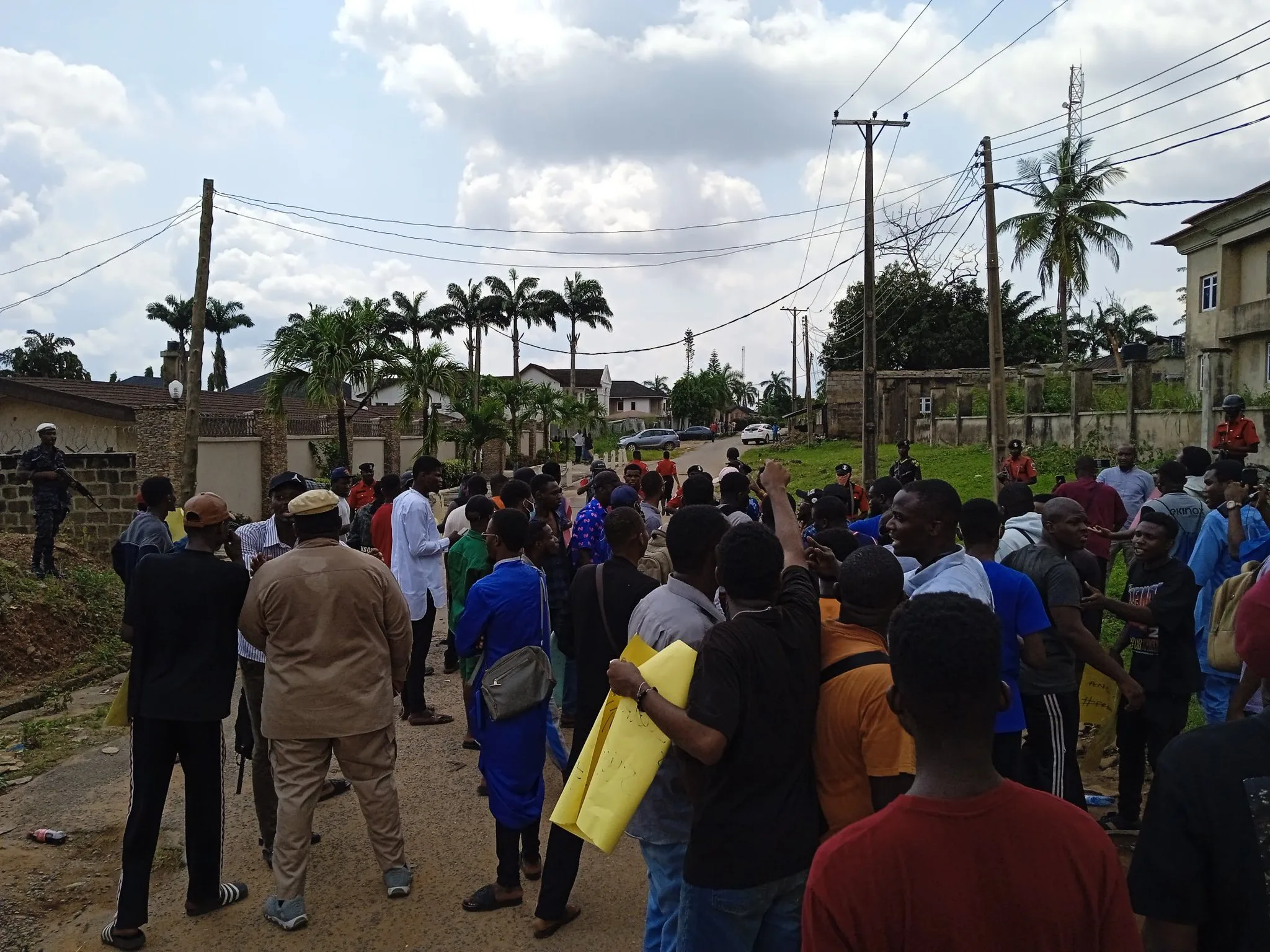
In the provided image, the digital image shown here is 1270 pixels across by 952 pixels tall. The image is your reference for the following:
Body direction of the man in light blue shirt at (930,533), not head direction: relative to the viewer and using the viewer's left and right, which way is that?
facing to the left of the viewer

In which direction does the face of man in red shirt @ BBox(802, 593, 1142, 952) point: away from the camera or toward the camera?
away from the camera

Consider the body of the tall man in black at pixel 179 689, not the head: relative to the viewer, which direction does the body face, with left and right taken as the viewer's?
facing away from the viewer

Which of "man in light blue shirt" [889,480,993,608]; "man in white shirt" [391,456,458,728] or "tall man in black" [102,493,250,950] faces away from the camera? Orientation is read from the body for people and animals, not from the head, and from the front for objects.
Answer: the tall man in black

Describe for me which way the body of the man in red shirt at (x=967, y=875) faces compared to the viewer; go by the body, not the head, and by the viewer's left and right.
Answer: facing away from the viewer

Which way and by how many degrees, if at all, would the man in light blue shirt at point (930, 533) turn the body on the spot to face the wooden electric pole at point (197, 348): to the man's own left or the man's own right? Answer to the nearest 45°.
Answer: approximately 45° to the man's own right

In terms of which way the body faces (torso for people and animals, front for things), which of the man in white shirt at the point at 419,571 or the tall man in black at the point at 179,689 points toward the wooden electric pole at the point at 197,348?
the tall man in black

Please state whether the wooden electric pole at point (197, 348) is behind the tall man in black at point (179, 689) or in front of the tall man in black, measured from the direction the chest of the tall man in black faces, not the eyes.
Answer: in front
